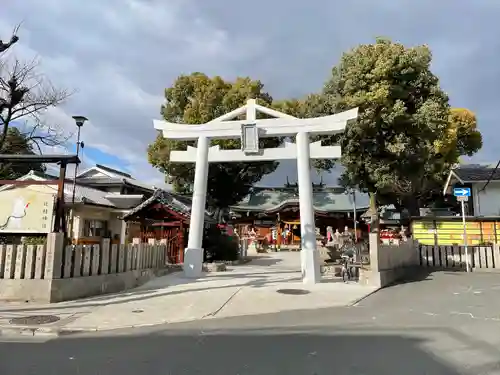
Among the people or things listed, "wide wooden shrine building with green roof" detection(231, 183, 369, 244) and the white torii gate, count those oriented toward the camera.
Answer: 2

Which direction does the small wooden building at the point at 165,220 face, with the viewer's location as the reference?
facing the viewer and to the right of the viewer

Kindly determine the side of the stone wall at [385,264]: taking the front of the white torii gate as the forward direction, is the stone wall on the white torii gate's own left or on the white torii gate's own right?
on the white torii gate's own left

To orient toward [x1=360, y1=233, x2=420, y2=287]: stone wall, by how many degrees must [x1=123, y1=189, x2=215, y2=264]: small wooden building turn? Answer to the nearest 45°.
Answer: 0° — it already faces it

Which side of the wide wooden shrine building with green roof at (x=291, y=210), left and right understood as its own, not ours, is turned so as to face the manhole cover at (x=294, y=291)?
front

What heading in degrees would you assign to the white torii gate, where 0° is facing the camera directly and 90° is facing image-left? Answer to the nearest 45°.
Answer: approximately 0°

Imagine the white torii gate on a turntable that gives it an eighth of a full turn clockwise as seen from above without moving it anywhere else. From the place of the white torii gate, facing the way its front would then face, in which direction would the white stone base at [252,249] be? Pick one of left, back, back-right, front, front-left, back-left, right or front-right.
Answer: back-right

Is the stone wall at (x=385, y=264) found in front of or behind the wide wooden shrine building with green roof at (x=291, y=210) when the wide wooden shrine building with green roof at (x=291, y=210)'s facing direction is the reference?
in front
